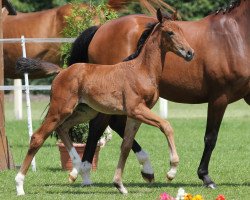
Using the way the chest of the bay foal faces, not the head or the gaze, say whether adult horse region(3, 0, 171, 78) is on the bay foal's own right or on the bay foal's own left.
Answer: on the bay foal's own left

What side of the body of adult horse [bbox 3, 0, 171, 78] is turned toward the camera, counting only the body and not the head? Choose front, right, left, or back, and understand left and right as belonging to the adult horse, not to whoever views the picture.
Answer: right

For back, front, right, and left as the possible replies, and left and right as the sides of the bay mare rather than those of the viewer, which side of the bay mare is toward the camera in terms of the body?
right

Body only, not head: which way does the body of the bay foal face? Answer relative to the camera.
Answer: to the viewer's right
